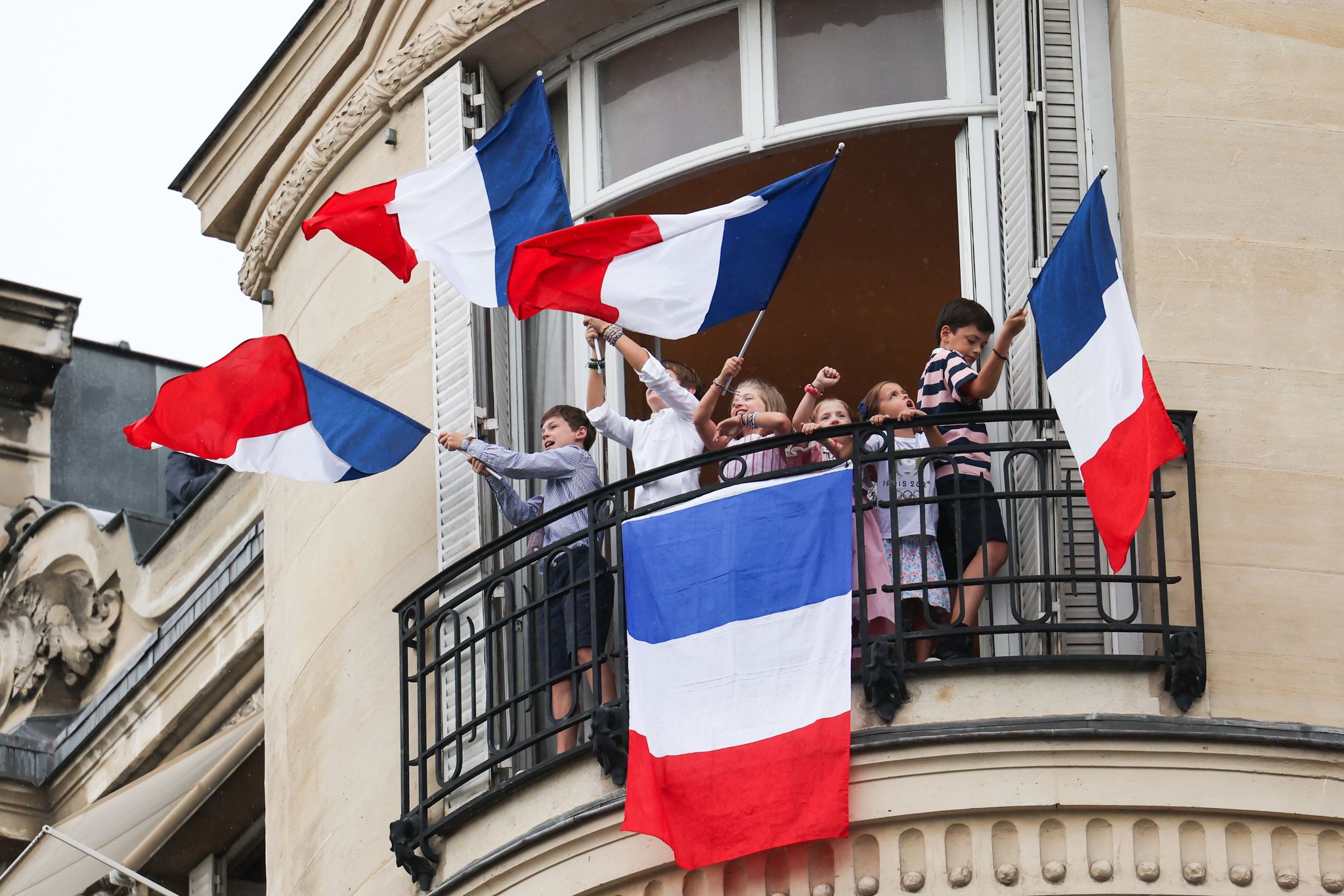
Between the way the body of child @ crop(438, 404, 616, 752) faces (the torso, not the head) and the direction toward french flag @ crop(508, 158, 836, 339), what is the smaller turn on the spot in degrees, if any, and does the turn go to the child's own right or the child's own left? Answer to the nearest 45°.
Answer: approximately 90° to the child's own left

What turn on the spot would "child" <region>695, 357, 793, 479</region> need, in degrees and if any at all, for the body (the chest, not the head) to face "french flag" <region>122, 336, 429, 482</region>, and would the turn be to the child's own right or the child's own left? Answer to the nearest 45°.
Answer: approximately 90° to the child's own right

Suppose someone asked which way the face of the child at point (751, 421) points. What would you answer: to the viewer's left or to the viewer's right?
to the viewer's left

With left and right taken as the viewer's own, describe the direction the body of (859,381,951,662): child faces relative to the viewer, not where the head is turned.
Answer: facing the viewer

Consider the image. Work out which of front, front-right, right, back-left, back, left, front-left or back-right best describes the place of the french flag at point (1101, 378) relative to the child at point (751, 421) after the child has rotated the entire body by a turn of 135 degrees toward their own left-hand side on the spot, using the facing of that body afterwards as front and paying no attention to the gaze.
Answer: front-right

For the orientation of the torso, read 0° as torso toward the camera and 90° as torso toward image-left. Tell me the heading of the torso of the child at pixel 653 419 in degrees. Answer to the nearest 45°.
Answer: approximately 45°

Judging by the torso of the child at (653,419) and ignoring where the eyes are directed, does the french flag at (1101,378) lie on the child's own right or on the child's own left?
on the child's own left

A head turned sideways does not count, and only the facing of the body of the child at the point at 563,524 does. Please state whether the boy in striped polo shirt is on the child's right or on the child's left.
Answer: on the child's left

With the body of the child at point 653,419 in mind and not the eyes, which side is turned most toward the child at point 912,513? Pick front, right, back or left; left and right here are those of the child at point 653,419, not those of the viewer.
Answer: left

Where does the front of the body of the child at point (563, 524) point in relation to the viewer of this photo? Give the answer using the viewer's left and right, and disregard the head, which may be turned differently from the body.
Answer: facing the viewer and to the left of the viewer
